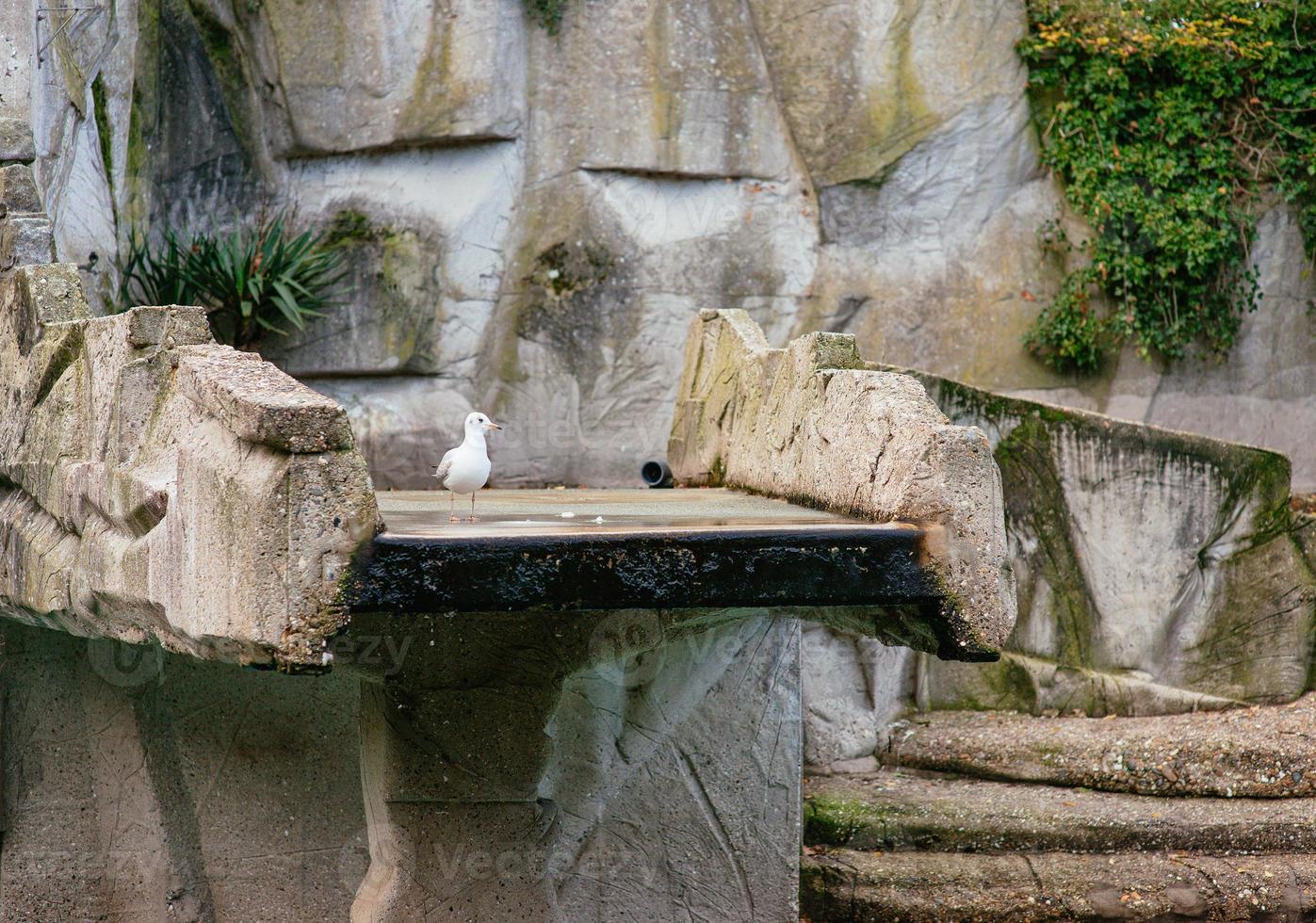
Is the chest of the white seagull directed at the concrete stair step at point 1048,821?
no

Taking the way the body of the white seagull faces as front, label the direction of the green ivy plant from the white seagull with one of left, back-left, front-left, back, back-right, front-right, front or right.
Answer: left

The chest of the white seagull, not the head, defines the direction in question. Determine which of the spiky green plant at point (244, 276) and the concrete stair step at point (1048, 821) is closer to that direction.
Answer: the concrete stair step

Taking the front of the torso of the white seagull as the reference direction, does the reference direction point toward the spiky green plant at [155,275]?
no

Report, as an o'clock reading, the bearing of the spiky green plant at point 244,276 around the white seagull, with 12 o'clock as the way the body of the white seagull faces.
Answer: The spiky green plant is roughly at 7 o'clock from the white seagull.

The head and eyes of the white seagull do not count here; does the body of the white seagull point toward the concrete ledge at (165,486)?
no

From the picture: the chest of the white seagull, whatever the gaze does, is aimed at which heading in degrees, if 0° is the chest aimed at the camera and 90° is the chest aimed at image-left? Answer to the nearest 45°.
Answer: approximately 315°

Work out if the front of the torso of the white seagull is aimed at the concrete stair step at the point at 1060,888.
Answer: no

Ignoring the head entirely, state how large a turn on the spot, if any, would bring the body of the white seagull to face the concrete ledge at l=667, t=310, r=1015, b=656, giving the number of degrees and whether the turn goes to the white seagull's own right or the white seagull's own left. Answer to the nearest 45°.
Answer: approximately 45° to the white seagull's own left

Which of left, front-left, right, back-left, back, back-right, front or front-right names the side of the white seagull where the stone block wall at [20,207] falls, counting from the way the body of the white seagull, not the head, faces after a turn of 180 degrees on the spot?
front
